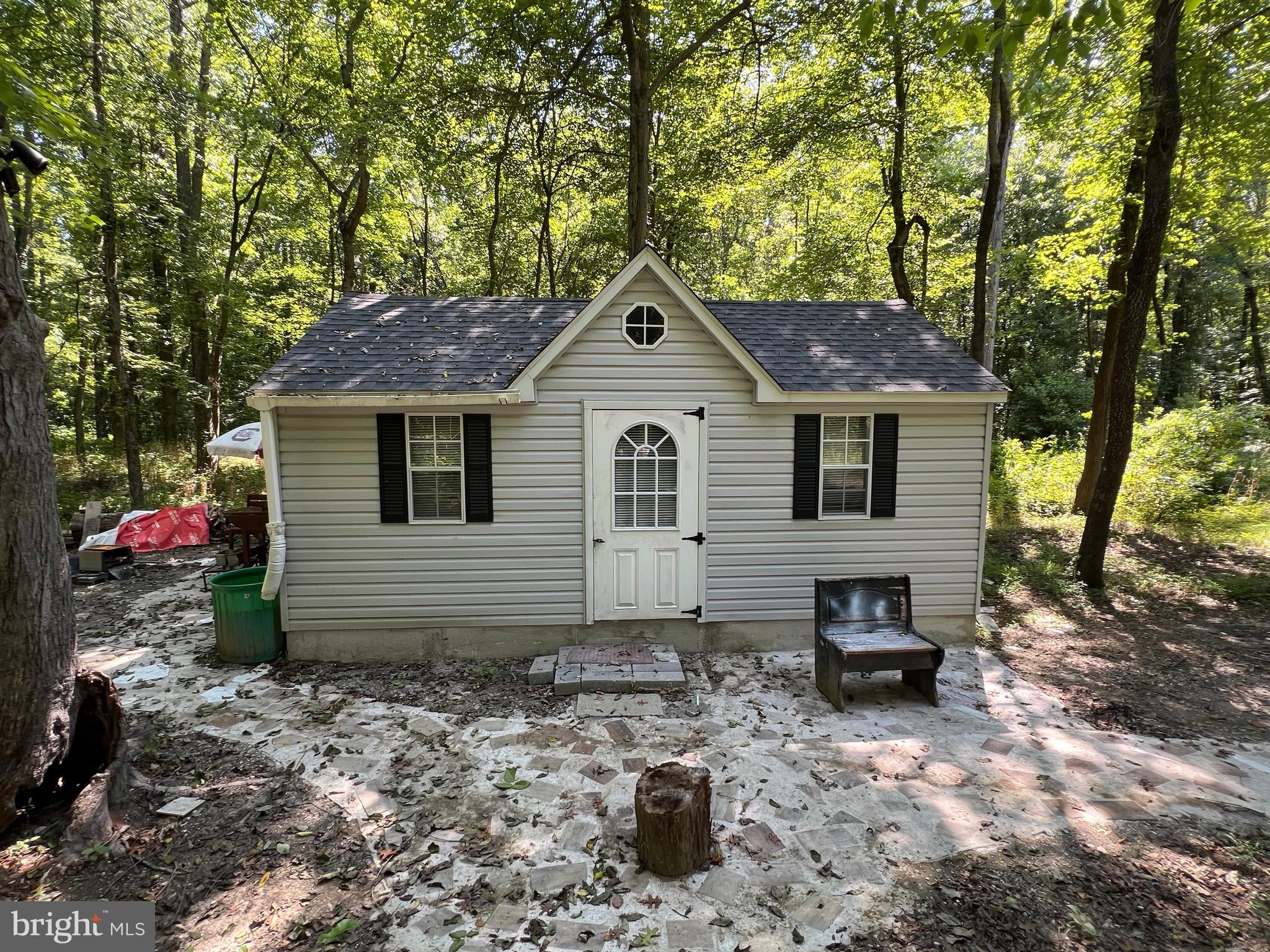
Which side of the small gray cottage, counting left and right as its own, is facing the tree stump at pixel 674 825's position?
front

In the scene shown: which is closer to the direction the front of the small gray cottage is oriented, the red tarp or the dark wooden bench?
the dark wooden bench

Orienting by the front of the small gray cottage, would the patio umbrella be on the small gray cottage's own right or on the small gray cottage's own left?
on the small gray cottage's own right

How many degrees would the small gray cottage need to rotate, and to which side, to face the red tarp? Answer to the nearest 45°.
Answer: approximately 135° to its right

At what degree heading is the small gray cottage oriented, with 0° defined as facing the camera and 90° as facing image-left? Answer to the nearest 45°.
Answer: approximately 0°

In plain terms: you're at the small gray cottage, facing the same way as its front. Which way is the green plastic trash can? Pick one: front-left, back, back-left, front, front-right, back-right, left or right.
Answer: right

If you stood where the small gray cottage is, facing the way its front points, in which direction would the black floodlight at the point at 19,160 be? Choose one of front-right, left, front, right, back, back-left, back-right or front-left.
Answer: front-right

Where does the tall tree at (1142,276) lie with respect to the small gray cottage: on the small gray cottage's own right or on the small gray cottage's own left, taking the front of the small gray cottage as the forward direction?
on the small gray cottage's own left

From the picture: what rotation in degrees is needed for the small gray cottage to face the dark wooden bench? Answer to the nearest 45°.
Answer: approximately 90° to its left
